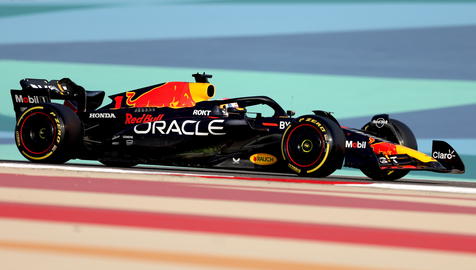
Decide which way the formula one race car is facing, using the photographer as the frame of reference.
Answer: facing the viewer and to the right of the viewer
